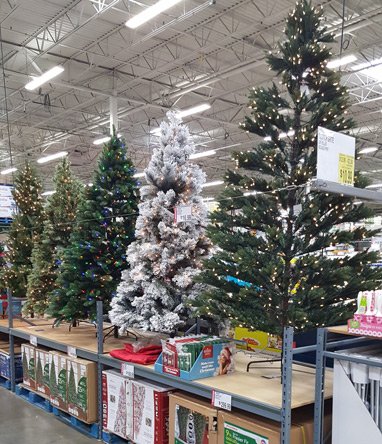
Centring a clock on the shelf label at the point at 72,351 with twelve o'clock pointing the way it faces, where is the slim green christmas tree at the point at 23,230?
The slim green christmas tree is roughly at 4 o'clock from the shelf label.

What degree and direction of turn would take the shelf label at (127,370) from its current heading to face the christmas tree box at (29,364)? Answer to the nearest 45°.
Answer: approximately 90° to its right

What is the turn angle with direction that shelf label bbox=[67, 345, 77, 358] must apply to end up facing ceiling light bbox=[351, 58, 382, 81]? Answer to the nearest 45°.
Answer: approximately 180°

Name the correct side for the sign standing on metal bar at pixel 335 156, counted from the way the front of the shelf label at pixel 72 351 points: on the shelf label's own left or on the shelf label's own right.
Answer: on the shelf label's own left

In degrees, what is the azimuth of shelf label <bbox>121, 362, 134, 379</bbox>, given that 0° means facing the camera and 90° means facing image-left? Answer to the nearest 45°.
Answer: approximately 45°

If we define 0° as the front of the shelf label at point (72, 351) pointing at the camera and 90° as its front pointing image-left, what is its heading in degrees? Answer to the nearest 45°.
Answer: approximately 45°

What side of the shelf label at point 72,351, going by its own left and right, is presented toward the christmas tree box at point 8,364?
right

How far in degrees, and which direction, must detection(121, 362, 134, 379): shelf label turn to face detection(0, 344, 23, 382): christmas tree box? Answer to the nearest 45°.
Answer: approximately 90° to its right
